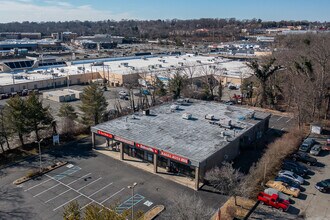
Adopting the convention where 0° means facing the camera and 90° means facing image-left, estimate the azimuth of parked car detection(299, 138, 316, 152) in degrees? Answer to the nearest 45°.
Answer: approximately 45°

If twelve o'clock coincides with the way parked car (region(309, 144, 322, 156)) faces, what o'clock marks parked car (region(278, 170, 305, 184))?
parked car (region(278, 170, 305, 184)) is roughly at 11 o'clock from parked car (region(309, 144, 322, 156)).

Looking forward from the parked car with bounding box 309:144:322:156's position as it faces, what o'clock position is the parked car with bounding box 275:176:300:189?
the parked car with bounding box 275:176:300:189 is roughly at 11 o'clock from the parked car with bounding box 309:144:322:156.

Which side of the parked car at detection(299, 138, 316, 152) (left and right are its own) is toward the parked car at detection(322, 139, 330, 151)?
back

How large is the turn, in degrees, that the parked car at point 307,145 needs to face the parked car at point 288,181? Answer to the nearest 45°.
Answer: approximately 45° to its left

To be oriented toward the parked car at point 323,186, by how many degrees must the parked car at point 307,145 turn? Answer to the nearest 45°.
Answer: approximately 45° to its left

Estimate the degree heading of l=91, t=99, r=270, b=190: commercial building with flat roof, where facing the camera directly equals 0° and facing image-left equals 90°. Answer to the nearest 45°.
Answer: approximately 45°

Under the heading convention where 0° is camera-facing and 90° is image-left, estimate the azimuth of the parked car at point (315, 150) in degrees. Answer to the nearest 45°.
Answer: approximately 45°

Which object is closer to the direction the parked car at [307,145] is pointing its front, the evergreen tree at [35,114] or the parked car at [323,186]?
the evergreen tree

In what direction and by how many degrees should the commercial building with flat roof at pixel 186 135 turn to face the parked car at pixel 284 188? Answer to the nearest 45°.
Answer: approximately 90° to its left
